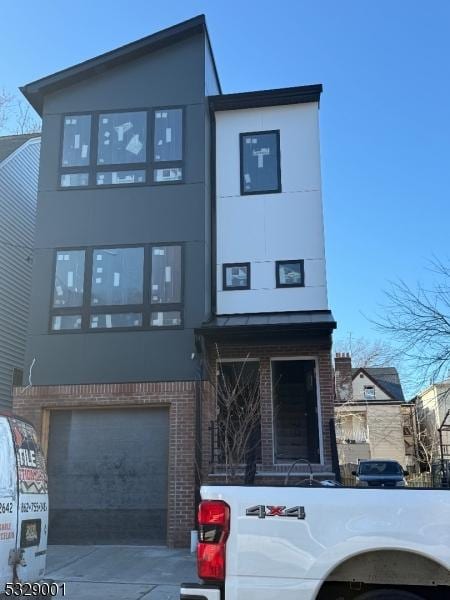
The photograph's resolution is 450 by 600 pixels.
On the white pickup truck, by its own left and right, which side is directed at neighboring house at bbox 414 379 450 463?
left

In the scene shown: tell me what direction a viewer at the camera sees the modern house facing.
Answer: facing the viewer

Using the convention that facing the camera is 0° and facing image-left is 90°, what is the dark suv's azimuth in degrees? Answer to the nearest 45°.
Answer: approximately 0°

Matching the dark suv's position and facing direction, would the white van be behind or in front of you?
in front

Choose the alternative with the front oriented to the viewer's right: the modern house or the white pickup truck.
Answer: the white pickup truck

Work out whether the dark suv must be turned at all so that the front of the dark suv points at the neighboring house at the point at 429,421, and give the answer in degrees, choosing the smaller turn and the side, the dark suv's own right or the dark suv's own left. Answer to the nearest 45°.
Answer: approximately 180°

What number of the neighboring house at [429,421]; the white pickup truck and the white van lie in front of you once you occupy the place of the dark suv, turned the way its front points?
2

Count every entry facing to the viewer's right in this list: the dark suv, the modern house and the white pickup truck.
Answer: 1

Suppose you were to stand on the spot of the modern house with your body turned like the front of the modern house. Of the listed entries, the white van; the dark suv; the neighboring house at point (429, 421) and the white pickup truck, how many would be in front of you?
2

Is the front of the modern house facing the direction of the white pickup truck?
yes

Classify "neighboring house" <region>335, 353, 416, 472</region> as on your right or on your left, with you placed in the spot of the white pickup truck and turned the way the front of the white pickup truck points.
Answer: on your left

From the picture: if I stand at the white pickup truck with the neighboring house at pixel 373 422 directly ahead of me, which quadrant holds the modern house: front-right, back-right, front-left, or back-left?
front-left

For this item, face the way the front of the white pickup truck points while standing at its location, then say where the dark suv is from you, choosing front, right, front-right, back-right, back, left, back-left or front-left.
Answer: left

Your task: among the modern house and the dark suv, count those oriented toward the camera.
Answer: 2

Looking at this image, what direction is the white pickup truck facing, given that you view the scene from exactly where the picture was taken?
facing to the right of the viewer

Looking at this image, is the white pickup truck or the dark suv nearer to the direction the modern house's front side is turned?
the white pickup truck

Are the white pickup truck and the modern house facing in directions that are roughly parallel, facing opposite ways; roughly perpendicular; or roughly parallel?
roughly perpendicular
